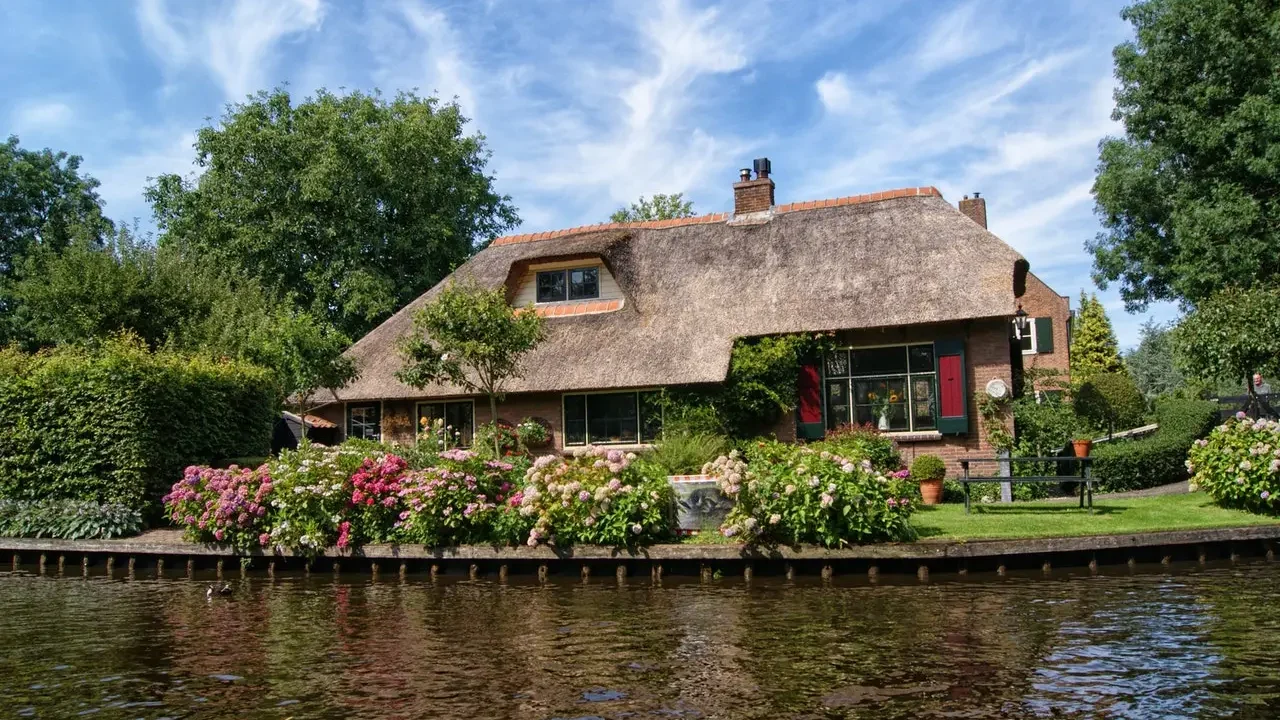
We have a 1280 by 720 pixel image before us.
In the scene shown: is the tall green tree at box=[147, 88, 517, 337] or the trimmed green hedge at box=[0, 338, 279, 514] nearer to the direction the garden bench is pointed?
the trimmed green hedge

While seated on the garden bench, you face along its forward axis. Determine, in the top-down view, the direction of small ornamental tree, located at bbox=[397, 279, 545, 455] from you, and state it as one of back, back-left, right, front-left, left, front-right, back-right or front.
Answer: right

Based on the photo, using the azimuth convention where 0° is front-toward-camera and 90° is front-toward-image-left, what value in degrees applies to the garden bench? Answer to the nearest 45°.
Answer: approximately 0°

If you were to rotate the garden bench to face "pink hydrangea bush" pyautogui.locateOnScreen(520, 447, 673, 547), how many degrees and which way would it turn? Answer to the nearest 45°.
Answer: approximately 45° to its right

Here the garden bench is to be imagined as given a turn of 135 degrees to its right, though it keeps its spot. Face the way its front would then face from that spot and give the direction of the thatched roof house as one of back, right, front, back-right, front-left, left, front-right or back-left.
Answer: front

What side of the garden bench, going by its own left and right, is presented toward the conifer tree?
back

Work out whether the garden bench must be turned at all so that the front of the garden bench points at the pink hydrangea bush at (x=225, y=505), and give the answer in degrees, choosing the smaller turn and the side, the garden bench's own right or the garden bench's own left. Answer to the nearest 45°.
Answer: approximately 90° to the garden bench's own right

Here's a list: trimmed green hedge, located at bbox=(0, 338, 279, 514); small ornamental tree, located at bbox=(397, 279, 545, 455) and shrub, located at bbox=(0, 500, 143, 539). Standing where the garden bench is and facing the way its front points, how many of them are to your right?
3

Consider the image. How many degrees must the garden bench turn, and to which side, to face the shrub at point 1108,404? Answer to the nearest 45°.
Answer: approximately 180°

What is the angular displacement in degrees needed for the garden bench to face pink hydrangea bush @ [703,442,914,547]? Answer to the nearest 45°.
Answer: approximately 45° to its right

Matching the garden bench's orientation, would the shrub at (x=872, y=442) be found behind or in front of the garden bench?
behind

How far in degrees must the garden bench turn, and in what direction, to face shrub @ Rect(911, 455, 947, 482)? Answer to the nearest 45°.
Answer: approximately 135° to its right
